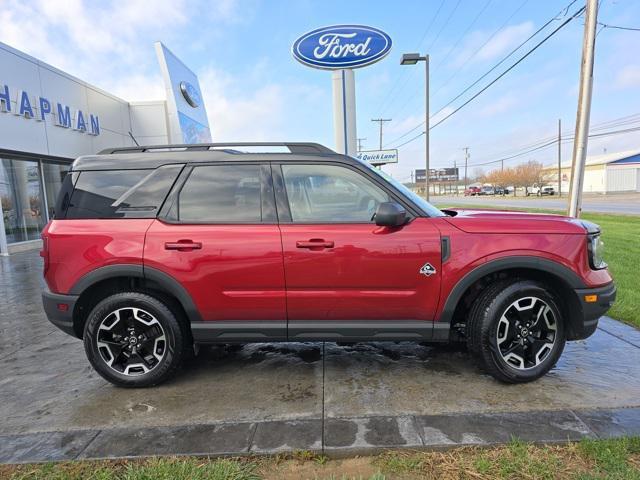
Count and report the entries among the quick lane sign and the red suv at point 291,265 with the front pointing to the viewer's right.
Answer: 1

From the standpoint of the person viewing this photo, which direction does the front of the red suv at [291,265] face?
facing to the right of the viewer

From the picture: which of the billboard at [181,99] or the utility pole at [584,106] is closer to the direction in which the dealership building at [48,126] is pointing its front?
the utility pole

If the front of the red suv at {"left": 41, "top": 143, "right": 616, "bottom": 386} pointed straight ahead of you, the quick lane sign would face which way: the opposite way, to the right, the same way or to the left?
to the right

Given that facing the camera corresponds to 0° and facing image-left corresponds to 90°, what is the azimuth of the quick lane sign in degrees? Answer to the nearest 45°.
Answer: approximately 0°

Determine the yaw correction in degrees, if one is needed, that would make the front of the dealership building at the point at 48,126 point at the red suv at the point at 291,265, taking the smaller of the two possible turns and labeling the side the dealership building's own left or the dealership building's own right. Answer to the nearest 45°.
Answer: approximately 45° to the dealership building's own right

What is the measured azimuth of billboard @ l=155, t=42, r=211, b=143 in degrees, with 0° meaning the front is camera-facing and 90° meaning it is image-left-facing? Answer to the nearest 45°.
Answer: approximately 315°
